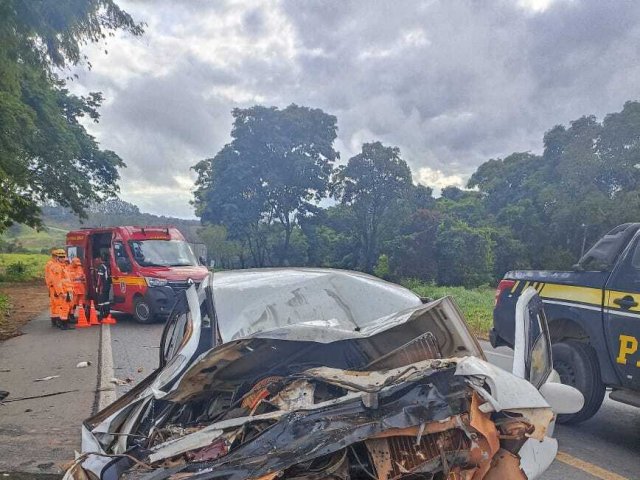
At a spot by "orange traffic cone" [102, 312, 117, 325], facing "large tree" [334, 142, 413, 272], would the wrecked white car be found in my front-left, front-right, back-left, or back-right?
back-right

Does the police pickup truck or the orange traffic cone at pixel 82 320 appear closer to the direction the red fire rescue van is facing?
the police pickup truck

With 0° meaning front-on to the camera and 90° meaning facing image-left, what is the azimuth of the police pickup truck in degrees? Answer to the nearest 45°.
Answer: approximately 315°

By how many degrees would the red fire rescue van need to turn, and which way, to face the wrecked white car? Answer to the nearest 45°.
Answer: approximately 45° to its right

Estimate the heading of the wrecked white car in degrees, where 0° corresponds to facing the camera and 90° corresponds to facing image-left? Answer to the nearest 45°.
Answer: approximately 0°

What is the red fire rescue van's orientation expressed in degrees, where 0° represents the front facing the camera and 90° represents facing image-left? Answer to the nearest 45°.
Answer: approximately 315°

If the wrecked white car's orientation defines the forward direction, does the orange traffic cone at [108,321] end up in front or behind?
behind

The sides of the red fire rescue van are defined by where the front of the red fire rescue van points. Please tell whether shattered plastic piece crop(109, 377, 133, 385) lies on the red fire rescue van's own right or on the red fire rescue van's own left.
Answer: on the red fire rescue van's own right

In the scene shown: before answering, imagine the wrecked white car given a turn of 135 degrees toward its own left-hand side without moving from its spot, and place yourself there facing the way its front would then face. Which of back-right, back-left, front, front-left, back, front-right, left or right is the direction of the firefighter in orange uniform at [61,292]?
left
